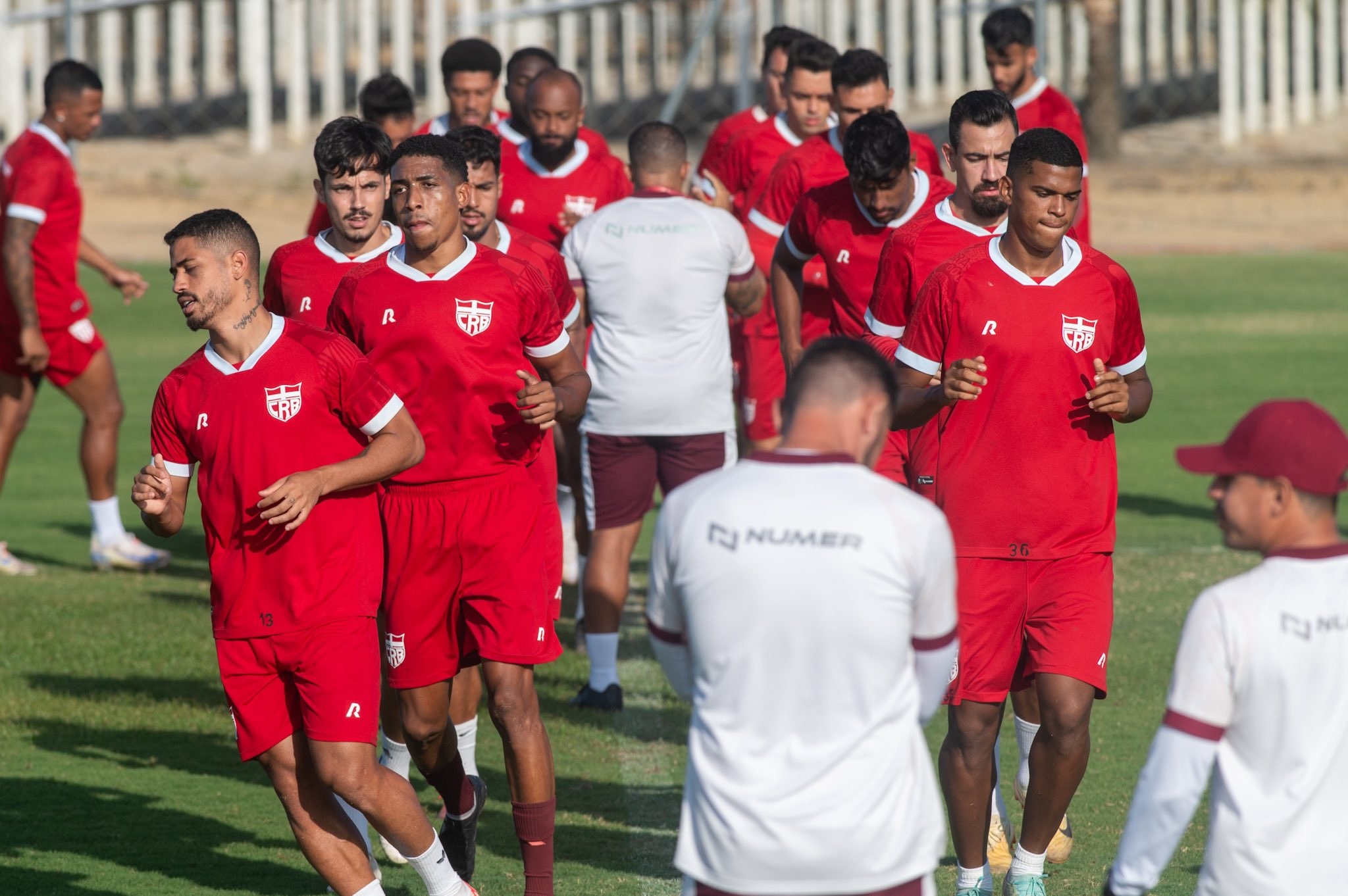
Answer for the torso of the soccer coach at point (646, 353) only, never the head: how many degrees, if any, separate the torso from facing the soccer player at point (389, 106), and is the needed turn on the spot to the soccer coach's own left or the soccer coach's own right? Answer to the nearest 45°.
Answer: approximately 45° to the soccer coach's own left

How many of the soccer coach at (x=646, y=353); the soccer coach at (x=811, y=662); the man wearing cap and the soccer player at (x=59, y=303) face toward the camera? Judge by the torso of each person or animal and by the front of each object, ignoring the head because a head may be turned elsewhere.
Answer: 0

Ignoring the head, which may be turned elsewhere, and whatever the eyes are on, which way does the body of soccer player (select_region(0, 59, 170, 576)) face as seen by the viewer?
to the viewer's right

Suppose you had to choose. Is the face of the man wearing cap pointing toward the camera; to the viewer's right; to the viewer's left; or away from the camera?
to the viewer's left

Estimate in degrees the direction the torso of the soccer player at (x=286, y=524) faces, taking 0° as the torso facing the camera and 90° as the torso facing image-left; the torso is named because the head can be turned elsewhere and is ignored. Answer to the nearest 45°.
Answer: approximately 45°

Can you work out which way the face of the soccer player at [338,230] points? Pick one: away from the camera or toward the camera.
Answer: toward the camera

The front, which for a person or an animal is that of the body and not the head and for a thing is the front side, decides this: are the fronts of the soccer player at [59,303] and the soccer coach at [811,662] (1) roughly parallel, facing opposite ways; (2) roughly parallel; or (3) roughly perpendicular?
roughly perpendicular

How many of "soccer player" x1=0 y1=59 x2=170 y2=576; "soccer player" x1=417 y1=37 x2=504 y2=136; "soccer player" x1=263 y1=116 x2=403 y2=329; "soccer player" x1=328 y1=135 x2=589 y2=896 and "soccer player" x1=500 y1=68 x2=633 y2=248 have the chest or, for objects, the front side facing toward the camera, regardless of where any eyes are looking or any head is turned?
4

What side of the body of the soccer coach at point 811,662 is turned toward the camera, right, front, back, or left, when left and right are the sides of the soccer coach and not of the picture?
back

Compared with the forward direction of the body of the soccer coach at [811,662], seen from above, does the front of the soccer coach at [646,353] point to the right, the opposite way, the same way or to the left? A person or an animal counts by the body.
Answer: the same way

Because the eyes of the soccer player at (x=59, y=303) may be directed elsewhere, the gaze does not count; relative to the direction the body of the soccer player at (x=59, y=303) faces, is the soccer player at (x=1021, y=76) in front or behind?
in front

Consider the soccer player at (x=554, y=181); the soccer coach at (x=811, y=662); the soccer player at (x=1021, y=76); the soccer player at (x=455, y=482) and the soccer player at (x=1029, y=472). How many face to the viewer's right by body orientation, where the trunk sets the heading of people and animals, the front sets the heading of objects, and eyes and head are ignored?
0

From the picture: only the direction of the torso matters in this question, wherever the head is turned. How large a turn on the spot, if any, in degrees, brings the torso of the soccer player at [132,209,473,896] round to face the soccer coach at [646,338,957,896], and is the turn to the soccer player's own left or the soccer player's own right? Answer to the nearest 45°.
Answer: approximately 90° to the soccer player's own left

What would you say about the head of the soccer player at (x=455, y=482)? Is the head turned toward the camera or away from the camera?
toward the camera

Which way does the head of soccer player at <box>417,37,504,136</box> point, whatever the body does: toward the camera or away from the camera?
toward the camera

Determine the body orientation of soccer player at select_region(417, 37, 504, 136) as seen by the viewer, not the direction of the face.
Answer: toward the camera

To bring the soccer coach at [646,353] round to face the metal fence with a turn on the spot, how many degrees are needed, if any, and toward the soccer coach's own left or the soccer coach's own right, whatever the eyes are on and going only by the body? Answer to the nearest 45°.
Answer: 0° — they already face it

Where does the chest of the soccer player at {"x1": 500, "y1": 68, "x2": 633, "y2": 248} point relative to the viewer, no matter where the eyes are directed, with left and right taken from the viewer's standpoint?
facing the viewer

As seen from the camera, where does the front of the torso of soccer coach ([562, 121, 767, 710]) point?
away from the camera
